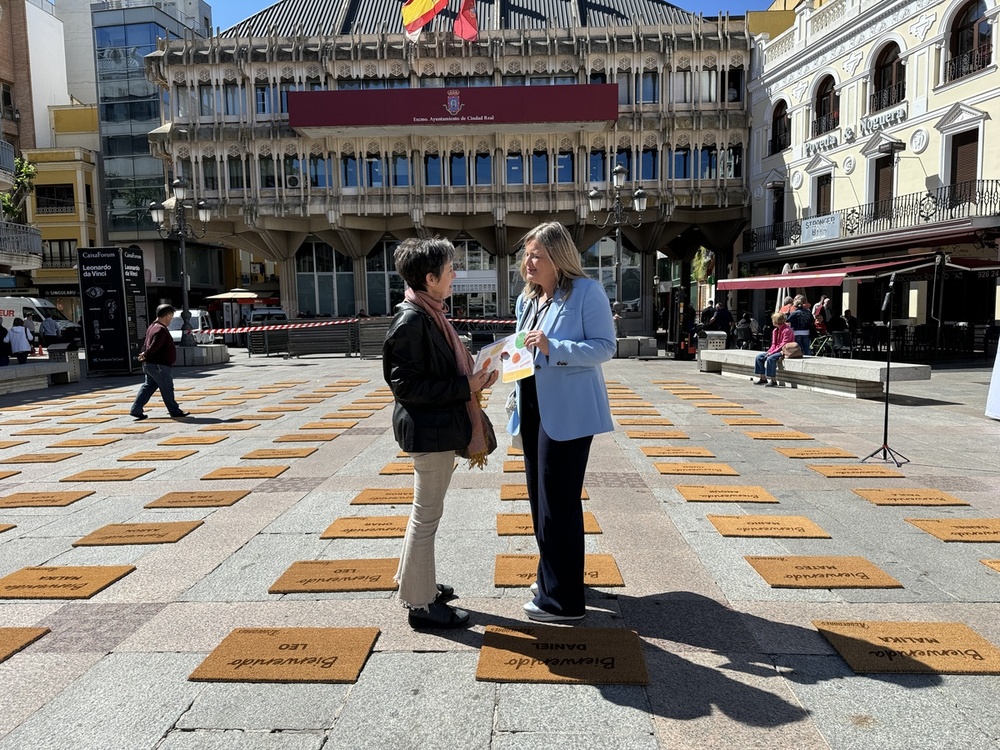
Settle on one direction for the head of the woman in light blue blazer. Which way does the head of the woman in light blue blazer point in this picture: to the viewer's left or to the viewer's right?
to the viewer's left

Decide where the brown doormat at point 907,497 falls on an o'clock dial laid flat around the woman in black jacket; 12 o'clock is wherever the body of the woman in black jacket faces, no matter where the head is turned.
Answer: The brown doormat is roughly at 11 o'clock from the woman in black jacket.

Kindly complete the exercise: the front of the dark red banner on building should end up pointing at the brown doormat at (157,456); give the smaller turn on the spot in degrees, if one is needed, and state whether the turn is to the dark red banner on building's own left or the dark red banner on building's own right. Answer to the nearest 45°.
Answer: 0° — it already faces it

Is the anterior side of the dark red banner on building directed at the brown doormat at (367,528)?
yes

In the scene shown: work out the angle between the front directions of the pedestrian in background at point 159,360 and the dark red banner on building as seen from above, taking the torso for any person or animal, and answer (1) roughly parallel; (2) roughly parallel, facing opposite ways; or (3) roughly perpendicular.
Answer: roughly perpendicular

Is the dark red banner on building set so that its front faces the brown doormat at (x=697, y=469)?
yes

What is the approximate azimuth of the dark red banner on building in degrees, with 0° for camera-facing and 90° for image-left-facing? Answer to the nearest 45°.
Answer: approximately 0°

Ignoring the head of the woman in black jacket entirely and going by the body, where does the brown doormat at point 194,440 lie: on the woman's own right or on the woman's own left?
on the woman's own left

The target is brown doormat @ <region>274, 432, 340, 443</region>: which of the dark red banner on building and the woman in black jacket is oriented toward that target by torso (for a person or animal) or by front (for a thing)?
the dark red banner on building

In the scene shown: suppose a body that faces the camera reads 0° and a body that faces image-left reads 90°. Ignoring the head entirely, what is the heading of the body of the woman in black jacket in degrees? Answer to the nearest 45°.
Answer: approximately 270°
